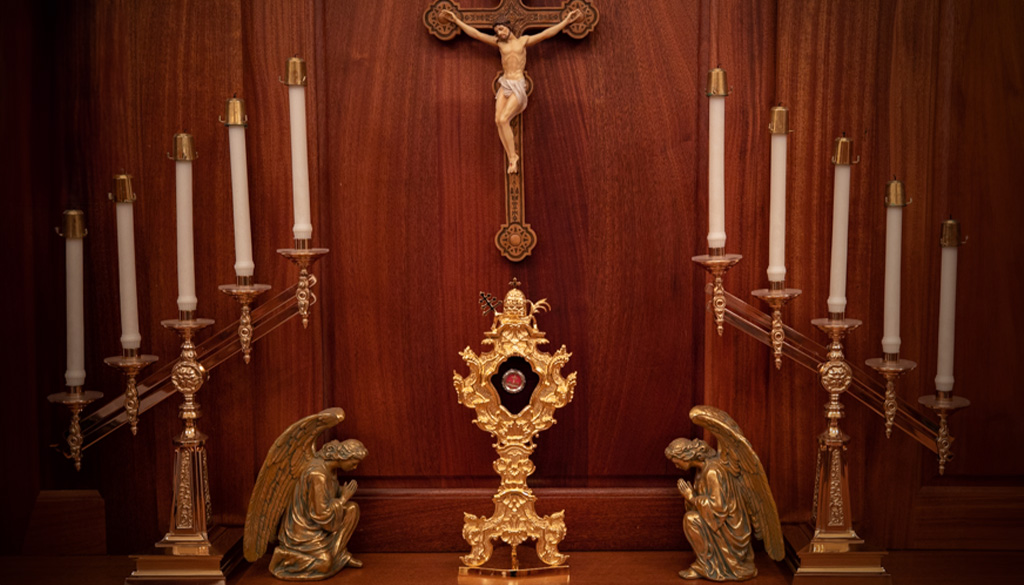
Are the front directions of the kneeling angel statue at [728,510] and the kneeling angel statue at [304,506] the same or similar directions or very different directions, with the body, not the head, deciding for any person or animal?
very different directions

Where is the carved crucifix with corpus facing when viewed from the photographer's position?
facing the viewer

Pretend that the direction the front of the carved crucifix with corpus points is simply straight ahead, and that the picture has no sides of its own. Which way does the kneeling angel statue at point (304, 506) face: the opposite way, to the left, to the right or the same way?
to the left

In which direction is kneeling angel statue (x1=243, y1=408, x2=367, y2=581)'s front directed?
to the viewer's right

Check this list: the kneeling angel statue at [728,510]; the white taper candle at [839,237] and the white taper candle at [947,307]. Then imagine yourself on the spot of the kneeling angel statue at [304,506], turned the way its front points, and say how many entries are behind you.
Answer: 0

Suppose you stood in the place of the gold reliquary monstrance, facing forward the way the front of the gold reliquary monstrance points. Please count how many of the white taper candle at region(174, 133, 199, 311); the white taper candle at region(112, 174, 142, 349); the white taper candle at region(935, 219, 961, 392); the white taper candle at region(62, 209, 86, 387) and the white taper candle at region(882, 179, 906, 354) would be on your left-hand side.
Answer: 2

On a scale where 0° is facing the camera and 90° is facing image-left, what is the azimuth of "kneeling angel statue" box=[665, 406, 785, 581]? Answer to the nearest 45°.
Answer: approximately 90°

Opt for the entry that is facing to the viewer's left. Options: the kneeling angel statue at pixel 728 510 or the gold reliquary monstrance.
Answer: the kneeling angel statue

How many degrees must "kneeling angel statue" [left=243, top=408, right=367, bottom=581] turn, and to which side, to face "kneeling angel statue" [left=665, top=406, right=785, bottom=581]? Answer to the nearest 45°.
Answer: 0° — it already faces it

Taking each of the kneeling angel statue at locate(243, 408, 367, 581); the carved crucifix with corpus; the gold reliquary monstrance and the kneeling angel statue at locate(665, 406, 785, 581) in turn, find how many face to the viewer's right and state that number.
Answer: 1

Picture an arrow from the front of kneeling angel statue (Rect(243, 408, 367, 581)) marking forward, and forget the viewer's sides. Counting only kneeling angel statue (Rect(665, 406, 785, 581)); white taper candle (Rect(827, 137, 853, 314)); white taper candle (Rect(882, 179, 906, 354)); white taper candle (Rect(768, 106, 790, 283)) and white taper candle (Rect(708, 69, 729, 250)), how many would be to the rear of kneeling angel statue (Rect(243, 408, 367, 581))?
0

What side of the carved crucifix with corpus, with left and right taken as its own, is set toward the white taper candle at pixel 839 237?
left

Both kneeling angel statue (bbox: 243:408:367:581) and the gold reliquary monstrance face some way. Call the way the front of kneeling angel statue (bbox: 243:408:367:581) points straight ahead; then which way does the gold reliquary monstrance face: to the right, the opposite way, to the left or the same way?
to the right
